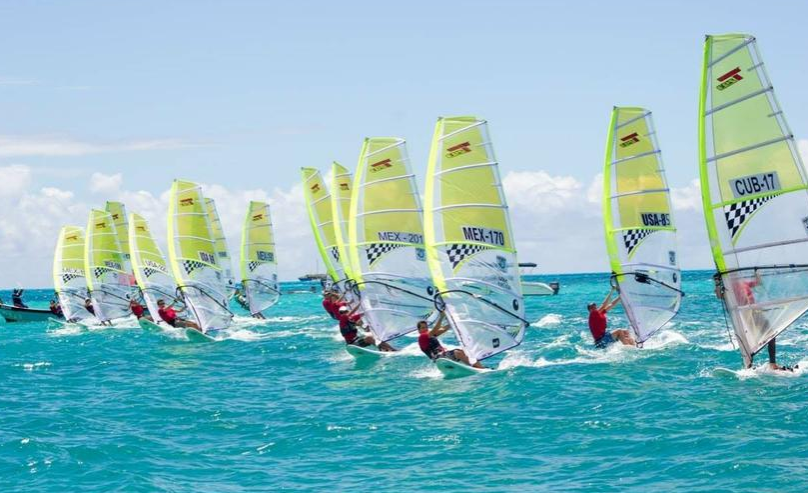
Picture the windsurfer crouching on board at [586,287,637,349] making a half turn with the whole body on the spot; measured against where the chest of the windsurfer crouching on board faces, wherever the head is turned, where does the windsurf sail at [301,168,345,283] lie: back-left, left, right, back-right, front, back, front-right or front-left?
front-right

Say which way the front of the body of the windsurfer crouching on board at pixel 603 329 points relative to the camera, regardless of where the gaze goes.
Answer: to the viewer's right

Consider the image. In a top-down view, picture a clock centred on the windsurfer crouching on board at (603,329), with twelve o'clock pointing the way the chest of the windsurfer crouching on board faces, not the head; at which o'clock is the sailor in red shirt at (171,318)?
The sailor in red shirt is roughly at 7 o'clock from the windsurfer crouching on board.

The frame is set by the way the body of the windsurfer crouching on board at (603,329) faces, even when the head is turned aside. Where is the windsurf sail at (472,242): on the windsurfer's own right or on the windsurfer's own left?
on the windsurfer's own right

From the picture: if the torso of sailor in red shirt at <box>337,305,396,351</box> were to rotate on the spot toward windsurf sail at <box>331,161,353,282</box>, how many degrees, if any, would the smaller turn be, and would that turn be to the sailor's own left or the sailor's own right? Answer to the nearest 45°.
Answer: approximately 90° to the sailor's own left

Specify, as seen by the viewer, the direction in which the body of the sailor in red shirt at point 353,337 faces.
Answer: to the viewer's right

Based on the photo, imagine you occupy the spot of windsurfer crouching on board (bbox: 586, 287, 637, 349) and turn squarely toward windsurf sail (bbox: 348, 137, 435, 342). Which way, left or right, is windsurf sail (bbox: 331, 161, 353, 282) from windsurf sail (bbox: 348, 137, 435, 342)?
right

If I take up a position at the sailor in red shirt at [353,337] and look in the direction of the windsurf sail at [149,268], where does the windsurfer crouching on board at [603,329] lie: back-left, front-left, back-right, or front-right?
back-right

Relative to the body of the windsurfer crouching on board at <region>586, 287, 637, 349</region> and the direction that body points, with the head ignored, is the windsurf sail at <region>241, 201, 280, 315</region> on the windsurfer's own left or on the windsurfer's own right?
on the windsurfer's own left

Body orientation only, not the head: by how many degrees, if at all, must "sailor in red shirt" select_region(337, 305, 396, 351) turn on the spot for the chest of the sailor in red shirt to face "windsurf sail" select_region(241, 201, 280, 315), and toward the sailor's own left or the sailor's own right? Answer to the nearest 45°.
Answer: approximately 90° to the sailor's own left

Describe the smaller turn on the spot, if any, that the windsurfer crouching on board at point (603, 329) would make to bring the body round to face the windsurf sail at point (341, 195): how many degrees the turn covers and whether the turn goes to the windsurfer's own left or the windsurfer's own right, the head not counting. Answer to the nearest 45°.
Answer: approximately 135° to the windsurfer's own left

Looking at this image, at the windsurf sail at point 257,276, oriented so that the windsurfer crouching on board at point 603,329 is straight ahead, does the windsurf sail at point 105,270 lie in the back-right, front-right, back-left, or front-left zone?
back-right
